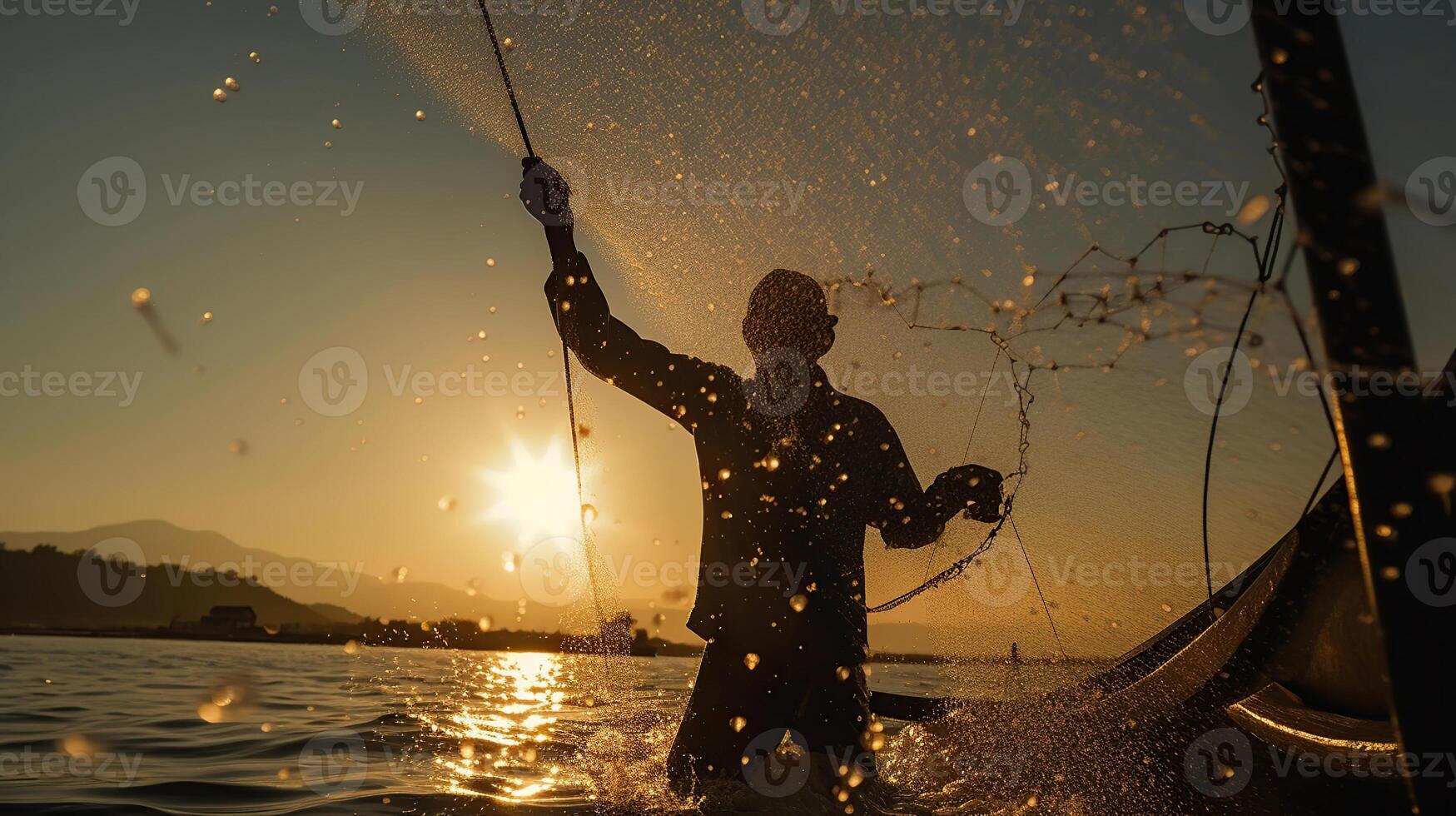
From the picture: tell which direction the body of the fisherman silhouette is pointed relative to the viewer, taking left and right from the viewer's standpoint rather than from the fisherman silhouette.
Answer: facing away from the viewer and to the right of the viewer

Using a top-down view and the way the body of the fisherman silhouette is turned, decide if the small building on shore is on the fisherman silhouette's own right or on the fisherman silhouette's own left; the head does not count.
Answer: on the fisherman silhouette's own left
